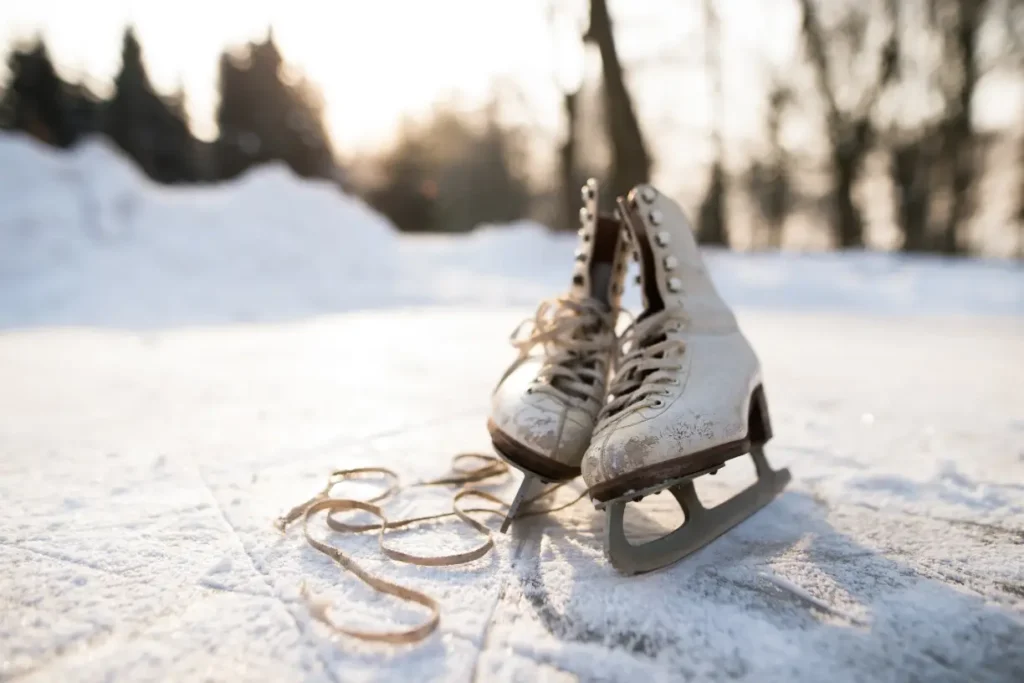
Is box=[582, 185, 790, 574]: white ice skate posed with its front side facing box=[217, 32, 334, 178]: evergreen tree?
no

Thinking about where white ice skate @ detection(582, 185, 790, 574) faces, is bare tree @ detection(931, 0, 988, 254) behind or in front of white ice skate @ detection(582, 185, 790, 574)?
behind

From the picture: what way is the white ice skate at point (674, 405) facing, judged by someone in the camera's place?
facing the viewer and to the left of the viewer

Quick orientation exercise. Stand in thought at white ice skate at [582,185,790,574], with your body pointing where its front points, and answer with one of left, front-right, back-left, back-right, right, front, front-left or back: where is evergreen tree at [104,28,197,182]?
right

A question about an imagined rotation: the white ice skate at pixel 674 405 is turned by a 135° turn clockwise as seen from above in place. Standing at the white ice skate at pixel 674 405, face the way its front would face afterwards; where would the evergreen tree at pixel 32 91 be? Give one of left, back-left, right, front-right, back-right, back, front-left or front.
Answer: front-left

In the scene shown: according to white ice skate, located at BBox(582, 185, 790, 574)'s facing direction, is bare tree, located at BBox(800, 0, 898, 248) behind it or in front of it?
behind
